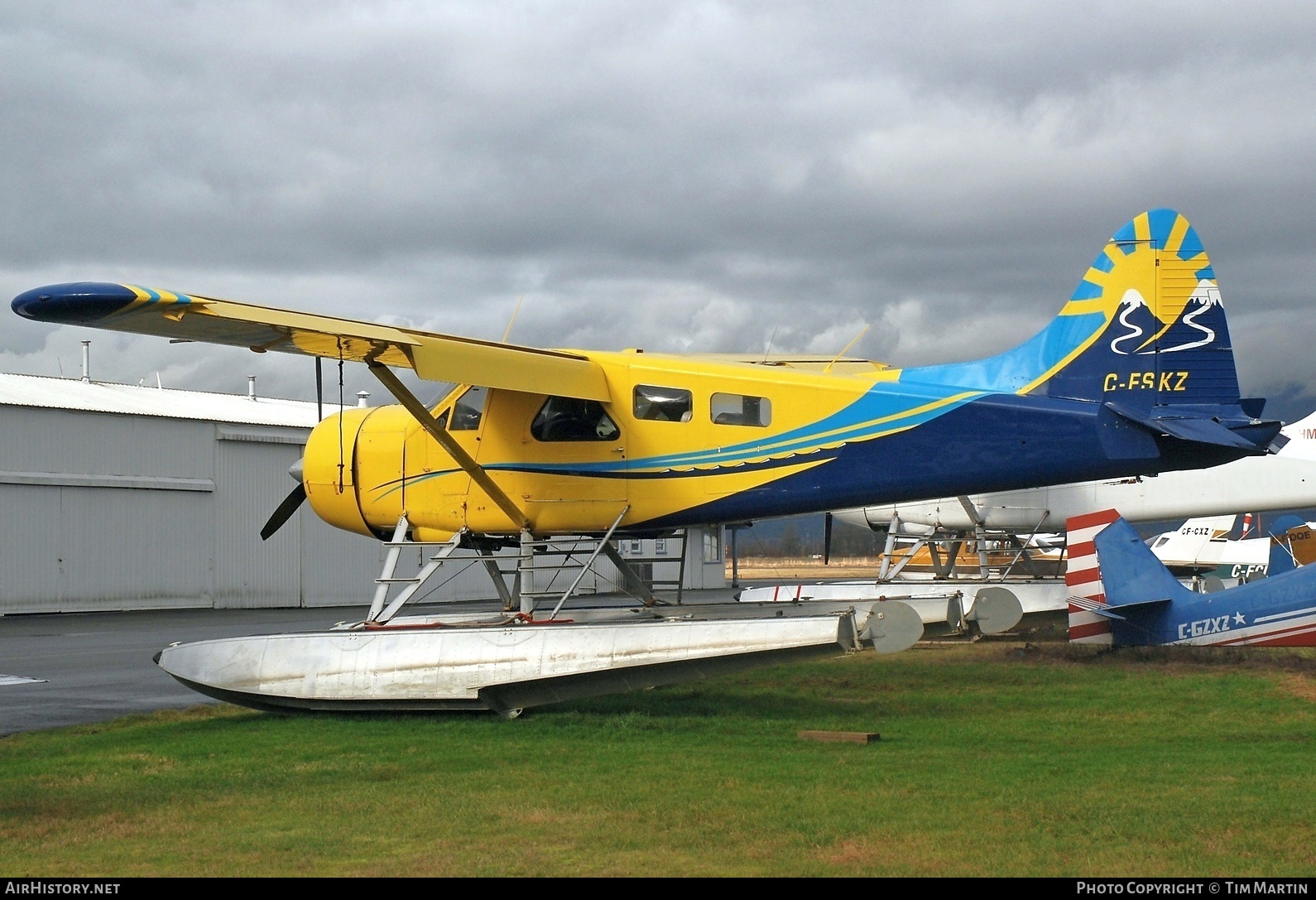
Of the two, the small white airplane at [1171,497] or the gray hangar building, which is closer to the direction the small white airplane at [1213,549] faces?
the gray hangar building

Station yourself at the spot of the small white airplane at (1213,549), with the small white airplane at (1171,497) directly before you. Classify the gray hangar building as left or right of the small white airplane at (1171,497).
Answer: right

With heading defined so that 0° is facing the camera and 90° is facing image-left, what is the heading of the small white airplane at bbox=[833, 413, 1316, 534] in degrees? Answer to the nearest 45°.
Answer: approximately 90°

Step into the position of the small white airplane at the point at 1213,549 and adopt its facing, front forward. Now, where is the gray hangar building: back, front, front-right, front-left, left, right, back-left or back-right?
front-left

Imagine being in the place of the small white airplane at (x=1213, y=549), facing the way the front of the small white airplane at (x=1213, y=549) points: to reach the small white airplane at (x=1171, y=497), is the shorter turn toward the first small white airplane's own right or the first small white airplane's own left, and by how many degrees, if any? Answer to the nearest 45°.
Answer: approximately 90° to the first small white airplane's own left

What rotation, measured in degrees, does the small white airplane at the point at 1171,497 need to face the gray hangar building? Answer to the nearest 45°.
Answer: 0° — it already faces it

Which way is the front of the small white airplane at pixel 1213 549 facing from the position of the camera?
facing to the left of the viewer

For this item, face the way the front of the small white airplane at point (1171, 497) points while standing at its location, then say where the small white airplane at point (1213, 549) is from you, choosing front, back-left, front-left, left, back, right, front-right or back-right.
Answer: right

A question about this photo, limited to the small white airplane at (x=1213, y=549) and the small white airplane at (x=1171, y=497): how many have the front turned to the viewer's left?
2
